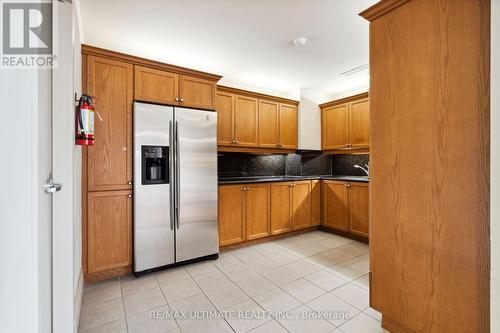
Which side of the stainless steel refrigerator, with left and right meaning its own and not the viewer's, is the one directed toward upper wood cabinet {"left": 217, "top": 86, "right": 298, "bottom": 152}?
left

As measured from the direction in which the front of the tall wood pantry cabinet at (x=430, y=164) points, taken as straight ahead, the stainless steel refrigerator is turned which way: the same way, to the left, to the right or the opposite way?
the opposite way

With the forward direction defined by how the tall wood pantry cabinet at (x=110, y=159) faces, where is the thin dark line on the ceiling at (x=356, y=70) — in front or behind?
in front

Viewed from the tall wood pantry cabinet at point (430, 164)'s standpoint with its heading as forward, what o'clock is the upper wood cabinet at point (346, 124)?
The upper wood cabinet is roughly at 2 o'clock from the tall wood pantry cabinet.

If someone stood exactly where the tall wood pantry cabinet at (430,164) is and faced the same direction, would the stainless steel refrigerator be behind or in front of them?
in front

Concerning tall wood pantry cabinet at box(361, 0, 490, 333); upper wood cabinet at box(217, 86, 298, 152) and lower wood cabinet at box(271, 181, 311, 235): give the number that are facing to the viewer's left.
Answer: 1

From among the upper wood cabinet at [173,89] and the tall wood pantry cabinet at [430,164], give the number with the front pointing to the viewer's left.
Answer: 1

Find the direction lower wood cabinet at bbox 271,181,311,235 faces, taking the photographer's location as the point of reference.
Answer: facing the viewer and to the right of the viewer

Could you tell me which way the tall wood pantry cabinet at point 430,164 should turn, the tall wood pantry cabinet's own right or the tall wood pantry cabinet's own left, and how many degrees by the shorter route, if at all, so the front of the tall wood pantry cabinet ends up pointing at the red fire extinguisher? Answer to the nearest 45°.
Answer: approximately 45° to the tall wood pantry cabinet's own left

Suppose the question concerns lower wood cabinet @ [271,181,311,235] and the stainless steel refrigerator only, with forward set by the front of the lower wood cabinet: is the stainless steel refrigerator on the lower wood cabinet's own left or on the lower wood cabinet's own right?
on the lower wood cabinet's own right

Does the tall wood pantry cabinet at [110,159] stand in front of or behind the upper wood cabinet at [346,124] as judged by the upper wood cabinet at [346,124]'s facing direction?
in front

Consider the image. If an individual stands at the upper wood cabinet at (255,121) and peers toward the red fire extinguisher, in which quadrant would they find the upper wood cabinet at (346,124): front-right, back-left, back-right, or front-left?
back-left

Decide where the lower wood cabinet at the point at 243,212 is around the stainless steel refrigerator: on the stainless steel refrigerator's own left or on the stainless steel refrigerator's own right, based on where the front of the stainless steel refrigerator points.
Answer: on the stainless steel refrigerator's own left

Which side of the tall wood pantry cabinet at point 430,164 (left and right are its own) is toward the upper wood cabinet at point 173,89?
front
